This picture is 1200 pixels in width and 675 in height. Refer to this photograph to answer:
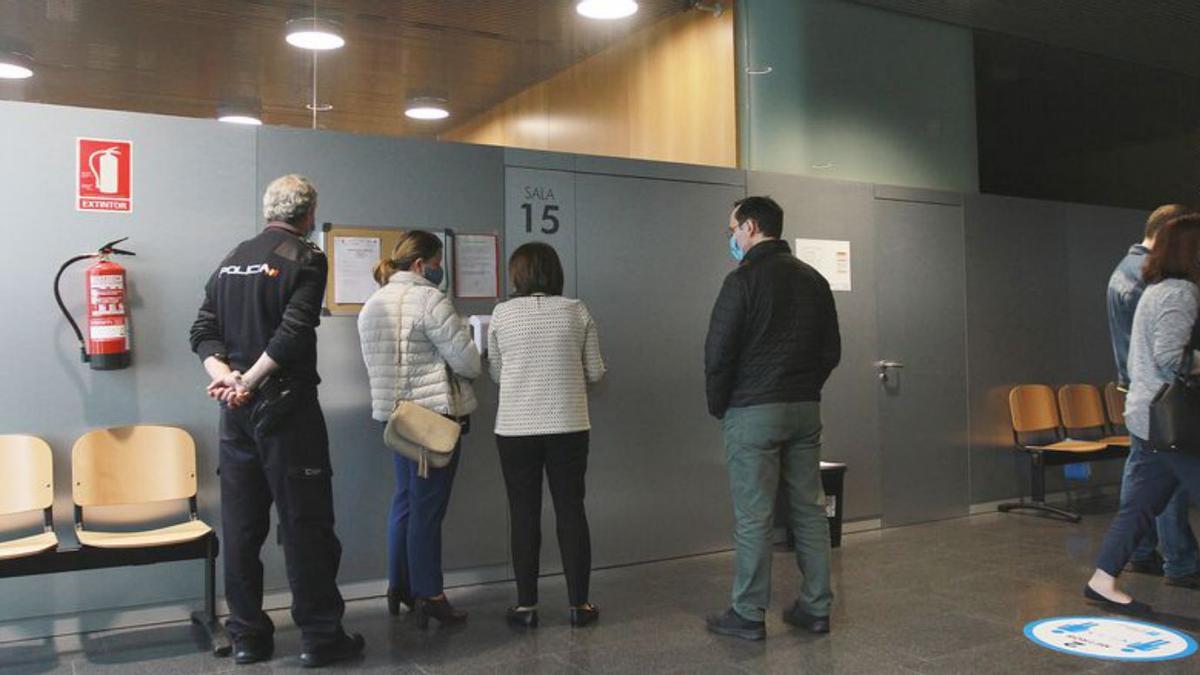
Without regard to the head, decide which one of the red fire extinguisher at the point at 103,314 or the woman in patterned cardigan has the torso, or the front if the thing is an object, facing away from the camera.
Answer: the woman in patterned cardigan

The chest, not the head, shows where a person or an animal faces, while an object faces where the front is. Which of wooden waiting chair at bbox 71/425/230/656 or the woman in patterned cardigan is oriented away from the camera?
the woman in patterned cardigan

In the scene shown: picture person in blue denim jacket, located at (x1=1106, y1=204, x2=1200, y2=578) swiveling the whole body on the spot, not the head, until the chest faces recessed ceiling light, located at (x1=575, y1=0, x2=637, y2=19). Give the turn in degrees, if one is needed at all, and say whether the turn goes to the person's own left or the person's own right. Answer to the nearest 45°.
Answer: approximately 180°

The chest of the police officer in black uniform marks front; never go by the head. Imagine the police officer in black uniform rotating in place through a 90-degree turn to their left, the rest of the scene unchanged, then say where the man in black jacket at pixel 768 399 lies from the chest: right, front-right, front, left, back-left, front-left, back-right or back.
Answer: back-right

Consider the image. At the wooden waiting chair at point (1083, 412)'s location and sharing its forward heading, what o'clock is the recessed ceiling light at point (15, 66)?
The recessed ceiling light is roughly at 3 o'clock from the wooden waiting chair.

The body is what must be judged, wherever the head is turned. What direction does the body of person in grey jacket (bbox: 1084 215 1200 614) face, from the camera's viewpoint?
to the viewer's right

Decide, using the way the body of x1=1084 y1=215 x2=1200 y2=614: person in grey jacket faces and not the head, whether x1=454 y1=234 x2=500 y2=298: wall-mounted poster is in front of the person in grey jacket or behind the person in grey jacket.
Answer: behind

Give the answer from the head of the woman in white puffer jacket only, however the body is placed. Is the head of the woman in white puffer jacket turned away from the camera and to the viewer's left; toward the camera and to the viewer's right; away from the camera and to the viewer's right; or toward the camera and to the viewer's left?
away from the camera and to the viewer's right

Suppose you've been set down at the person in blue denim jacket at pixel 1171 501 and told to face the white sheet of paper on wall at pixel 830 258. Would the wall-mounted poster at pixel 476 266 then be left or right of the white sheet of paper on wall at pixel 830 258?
left

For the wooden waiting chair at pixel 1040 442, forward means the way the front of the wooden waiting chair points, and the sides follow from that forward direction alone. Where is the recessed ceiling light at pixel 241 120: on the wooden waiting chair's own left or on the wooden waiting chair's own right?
on the wooden waiting chair's own right

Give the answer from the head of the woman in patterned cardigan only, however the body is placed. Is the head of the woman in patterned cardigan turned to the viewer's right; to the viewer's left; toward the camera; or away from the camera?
away from the camera

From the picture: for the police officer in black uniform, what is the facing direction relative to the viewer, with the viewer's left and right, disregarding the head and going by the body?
facing away from the viewer and to the right of the viewer

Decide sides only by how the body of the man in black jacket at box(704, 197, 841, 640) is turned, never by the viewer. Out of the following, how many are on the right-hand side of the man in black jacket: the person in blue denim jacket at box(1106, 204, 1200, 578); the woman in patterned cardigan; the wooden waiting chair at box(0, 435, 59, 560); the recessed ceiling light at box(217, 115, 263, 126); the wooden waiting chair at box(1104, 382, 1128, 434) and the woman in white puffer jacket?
2

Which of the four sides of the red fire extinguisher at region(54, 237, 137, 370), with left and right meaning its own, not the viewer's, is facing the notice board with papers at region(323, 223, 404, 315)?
left

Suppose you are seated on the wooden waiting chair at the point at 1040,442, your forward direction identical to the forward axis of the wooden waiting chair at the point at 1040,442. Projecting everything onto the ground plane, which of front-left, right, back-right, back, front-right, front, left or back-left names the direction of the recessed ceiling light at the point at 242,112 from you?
right

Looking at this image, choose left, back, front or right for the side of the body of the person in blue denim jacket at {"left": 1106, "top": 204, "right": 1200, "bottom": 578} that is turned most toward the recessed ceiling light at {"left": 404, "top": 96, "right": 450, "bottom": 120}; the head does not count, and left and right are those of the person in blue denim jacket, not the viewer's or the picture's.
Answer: back
